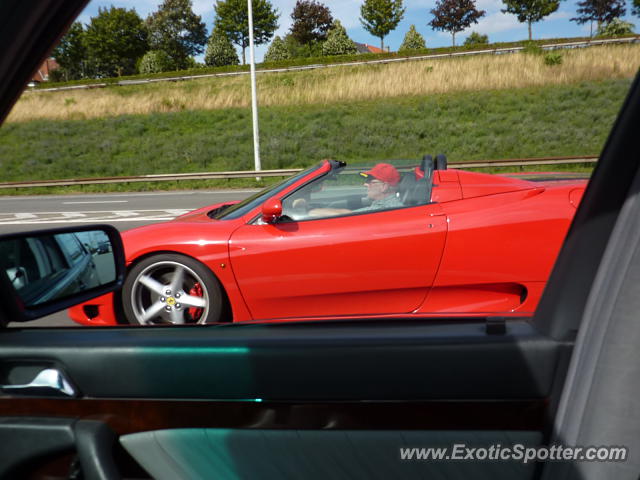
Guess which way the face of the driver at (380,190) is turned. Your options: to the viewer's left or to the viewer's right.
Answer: to the viewer's left

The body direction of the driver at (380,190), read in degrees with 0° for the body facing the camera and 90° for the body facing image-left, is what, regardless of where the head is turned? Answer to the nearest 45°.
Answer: approximately 90°

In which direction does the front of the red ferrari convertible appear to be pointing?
to the viewer's left
